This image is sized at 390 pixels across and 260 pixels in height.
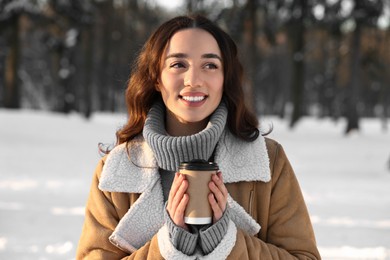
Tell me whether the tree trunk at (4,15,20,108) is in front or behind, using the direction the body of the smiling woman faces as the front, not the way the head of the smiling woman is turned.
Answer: behind

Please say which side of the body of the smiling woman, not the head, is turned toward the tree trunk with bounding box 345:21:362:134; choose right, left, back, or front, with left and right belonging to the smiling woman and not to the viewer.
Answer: back

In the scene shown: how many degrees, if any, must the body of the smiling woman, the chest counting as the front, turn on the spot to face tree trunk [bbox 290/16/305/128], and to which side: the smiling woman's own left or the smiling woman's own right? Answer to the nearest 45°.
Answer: approximately 180°

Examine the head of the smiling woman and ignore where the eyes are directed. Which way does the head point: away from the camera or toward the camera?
toward the camera

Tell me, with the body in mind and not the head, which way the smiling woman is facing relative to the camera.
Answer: toward the camera
